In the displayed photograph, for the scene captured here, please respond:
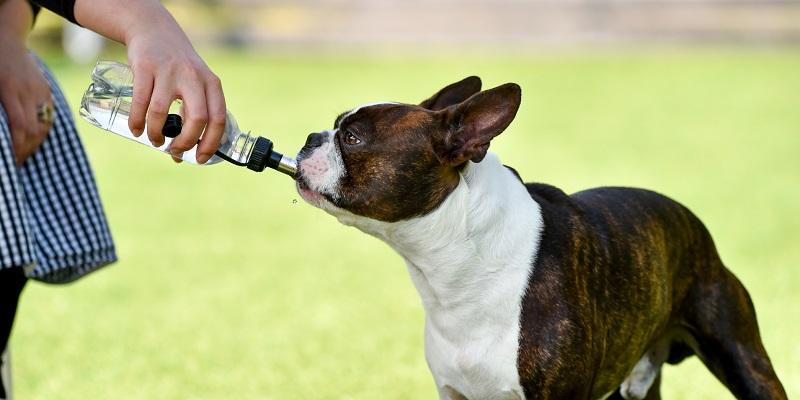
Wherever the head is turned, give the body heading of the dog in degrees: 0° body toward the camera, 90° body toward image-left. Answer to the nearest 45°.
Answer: approximately 45°
